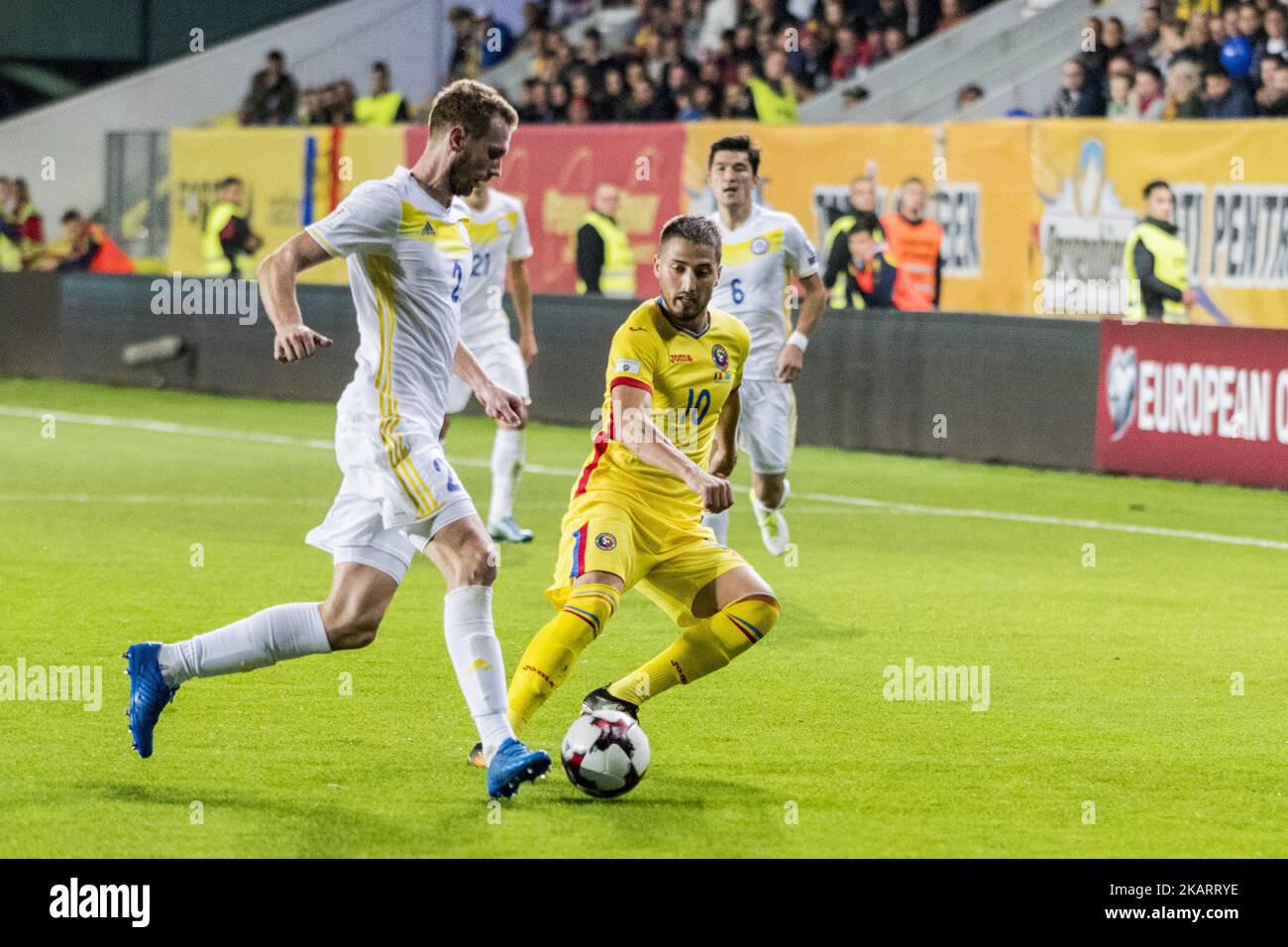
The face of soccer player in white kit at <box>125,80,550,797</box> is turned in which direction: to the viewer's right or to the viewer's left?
to the viewer's right

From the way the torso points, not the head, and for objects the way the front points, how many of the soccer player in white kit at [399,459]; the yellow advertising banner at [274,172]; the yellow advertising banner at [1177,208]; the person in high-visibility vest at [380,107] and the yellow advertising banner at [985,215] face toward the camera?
4

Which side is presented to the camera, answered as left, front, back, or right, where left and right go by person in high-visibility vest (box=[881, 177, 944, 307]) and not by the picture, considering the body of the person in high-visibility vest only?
front

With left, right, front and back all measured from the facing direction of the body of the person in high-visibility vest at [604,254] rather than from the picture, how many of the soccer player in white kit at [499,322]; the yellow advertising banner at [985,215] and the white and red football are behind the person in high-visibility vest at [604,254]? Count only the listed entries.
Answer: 0

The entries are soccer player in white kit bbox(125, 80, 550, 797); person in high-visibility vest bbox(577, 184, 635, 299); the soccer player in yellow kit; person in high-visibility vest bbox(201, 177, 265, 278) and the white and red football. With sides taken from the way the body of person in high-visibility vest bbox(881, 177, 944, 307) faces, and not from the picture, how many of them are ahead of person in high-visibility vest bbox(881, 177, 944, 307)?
3

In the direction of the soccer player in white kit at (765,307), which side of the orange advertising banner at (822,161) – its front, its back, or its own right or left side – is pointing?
front

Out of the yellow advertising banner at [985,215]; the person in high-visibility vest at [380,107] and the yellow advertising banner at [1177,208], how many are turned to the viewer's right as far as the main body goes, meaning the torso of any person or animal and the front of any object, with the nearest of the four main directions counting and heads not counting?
0

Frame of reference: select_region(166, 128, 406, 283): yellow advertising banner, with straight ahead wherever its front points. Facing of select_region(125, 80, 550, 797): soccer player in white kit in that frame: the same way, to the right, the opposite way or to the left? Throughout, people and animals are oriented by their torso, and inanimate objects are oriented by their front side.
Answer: to the left

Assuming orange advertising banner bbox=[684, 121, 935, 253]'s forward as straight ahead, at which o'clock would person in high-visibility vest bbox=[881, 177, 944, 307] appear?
The person in high-visibility vest is roughly at 11 o'clock from the orange advertising banner.

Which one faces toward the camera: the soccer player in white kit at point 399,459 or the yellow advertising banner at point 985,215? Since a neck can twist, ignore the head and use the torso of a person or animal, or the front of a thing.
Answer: the yellow advertising banner

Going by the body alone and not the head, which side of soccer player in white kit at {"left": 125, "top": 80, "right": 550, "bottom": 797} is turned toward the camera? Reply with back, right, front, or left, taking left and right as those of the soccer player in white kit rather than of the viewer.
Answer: right

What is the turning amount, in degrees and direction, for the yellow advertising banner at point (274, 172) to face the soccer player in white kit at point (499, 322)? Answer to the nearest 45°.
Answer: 0° — it already faces them

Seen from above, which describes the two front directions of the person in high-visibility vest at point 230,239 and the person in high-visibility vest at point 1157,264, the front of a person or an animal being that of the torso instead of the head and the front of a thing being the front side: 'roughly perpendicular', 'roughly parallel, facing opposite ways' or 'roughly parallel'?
roughly parallel

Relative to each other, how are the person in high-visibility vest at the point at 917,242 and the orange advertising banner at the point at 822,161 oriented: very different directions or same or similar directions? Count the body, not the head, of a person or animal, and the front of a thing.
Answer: same or similar directions

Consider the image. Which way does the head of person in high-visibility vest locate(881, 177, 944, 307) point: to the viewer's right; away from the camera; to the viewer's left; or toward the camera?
toward the camera

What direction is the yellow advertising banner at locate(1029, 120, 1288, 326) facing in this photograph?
toward the camera

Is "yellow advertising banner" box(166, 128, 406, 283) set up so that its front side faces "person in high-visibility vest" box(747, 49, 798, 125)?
no

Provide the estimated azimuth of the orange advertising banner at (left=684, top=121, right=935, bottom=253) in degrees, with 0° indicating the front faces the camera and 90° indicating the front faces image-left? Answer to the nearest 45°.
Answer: approximately 0°
